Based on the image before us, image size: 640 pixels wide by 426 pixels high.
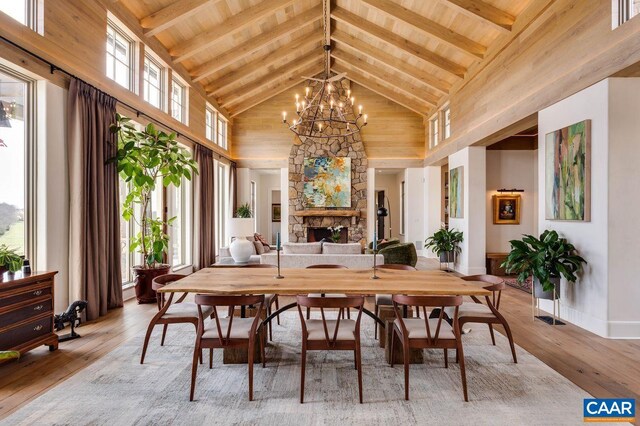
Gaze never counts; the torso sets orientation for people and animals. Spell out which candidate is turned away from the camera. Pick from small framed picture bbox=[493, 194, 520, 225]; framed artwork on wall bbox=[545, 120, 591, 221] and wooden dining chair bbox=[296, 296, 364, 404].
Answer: the wooden dining chair

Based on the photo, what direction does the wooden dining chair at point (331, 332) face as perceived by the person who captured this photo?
facing away from the viewer

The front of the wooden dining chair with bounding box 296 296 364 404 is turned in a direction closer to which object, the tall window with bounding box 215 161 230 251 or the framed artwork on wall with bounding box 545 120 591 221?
the tall window

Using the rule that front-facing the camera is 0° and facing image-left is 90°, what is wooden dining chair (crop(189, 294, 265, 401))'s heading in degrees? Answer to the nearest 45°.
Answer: approximately 180°

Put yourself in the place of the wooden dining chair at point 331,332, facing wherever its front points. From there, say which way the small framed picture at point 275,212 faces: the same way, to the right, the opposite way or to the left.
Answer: the opposite way

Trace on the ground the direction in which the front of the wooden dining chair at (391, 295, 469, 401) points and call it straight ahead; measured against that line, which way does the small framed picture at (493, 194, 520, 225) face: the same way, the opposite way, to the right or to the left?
the opposite way

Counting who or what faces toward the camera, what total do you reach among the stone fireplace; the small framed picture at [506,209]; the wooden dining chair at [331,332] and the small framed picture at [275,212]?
3

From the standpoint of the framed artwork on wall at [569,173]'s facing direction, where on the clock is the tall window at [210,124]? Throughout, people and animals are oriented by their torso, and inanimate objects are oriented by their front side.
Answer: The tall window is roughly at 2 o'clock from the framed artwork on wall.

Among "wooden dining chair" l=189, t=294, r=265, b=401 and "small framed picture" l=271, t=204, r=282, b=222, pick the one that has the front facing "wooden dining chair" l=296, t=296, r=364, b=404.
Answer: the small framed picture

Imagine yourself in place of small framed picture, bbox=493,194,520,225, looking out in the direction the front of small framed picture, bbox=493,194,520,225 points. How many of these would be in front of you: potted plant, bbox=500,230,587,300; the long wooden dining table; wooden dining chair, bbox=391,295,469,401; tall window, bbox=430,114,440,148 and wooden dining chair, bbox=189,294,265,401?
4

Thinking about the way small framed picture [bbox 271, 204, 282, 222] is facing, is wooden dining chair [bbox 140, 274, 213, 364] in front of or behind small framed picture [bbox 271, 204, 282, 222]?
in front

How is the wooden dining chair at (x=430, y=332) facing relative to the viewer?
away from the camera

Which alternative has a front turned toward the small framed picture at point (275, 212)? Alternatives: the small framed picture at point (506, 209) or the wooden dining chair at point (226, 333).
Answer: the wooden dining chair

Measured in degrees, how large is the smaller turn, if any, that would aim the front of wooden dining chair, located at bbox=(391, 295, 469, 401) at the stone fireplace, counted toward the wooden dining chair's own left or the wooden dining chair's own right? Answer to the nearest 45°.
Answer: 0° — it already faces it
